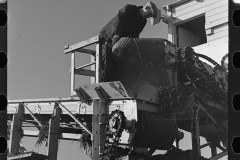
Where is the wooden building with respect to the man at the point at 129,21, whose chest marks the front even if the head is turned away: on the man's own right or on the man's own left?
on the man's own left

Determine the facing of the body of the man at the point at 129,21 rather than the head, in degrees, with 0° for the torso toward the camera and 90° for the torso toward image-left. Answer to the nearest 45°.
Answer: approximately 270°
